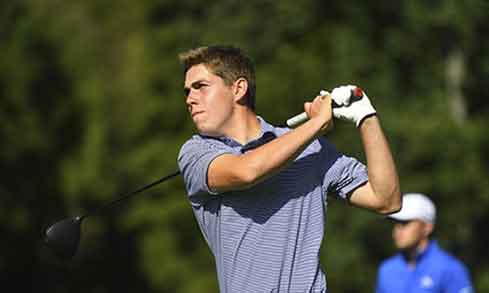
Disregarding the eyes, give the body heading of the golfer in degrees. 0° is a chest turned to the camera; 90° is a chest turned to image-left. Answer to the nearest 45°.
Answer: approximately 0°

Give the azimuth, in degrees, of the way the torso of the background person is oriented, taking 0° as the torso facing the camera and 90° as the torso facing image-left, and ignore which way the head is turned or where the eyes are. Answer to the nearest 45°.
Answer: approximately 45°

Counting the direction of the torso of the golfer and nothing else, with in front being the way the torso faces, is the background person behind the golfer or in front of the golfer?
behind

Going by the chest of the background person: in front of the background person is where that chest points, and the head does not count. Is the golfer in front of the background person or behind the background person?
in front
